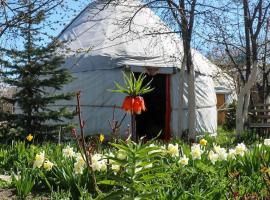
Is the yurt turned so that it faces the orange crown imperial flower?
yes

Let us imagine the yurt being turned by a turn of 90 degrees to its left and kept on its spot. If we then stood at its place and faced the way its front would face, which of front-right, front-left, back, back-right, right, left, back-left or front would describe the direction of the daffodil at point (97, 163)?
right

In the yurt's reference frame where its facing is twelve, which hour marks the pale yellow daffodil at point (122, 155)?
The pale yellow daffodil is roughly at 12 o'clock from the yurt.

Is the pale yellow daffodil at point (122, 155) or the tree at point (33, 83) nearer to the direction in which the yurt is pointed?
the pale yellow daffodil

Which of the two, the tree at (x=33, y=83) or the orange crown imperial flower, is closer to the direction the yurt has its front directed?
the orange crown imperial flower

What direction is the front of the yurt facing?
toward the camera
